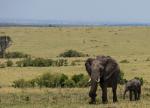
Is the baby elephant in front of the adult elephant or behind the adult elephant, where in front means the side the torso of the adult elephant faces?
behind

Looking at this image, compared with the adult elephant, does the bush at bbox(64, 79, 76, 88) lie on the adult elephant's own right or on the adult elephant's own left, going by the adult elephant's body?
on the adult elephant's own right
